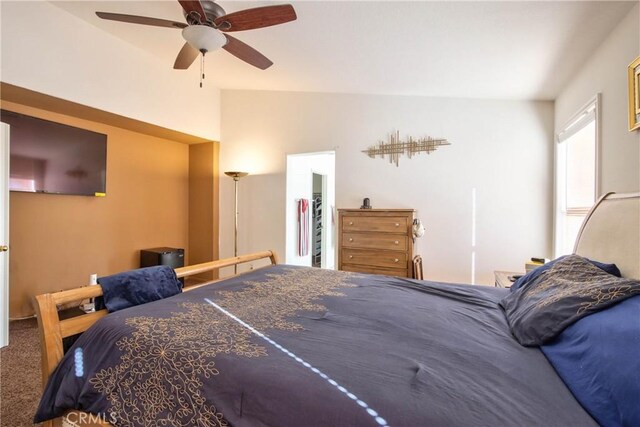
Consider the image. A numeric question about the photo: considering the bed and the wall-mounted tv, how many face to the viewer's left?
1

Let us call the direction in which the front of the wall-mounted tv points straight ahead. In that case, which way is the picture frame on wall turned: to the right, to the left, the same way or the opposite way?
the opposite way

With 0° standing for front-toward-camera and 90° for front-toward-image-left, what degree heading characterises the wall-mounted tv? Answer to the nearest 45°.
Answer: approximately 315°

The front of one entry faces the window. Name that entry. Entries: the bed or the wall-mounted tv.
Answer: the wall-mounted tv

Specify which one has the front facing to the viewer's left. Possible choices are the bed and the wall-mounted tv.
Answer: the bed

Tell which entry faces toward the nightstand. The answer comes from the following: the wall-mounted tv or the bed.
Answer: the wall-mounted tv

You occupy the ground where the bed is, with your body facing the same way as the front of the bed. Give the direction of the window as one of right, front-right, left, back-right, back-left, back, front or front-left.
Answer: back-right

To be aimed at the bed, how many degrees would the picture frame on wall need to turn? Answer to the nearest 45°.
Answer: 0° — it already faces it

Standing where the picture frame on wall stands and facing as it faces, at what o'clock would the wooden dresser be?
The wooden dresser is roughly at 2 o'clock from the picture frame on wall.

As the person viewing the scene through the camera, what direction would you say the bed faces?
facing to the left of the viewer

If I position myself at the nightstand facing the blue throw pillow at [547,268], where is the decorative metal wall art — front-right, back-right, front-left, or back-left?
back-right
